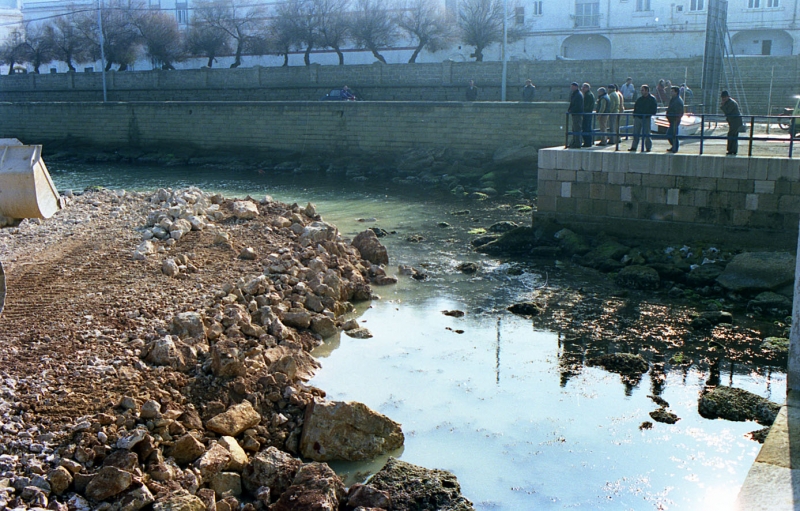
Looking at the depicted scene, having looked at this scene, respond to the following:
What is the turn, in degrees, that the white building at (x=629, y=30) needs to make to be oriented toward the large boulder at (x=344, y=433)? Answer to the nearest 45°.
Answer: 0° — it already faces it

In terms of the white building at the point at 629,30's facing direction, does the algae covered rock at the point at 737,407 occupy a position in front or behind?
in front

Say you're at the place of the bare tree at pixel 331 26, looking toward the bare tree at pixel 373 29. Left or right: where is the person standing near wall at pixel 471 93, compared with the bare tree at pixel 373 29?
right

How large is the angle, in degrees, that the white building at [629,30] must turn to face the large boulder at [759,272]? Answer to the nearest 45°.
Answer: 0° — it already faces it

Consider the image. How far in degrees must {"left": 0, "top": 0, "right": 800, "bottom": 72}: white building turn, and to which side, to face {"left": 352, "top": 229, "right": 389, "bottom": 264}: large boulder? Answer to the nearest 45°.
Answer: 0° — it already faces it

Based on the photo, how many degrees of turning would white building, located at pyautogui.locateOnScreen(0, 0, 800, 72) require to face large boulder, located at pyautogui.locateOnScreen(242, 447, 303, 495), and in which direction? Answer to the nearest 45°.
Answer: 0° — it already faces it

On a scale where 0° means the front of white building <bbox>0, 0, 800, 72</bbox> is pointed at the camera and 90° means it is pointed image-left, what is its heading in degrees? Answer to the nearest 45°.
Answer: approximately 0°

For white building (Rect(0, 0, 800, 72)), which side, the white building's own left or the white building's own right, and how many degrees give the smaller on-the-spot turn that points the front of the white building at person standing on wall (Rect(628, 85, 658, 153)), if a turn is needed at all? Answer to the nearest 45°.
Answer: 0° — it already faces them

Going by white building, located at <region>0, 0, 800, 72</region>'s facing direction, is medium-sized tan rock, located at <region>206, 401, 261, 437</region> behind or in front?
in front

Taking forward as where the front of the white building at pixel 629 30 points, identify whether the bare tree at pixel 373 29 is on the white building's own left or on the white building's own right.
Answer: on the white building's own right
